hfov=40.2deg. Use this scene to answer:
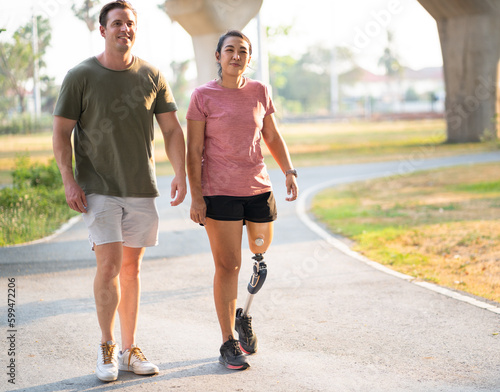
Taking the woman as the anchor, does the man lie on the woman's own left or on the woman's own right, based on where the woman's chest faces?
on the woman's own right

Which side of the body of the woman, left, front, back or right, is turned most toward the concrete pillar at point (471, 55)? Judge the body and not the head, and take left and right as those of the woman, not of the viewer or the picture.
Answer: back

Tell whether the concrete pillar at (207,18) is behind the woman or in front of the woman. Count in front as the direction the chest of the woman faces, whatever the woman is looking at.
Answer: behind

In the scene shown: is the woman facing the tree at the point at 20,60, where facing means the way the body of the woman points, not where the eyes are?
no

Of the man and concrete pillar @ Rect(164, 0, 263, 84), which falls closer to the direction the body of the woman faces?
the man

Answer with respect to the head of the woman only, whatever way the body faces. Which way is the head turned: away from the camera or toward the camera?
toward the camera

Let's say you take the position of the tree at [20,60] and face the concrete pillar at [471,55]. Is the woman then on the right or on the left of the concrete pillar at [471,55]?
right

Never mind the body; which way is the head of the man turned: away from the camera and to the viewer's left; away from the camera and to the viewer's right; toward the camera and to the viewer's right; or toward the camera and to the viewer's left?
toward the camera and to the viewer's right

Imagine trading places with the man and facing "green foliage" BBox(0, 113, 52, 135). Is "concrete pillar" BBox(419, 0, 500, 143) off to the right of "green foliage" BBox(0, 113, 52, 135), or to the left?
right

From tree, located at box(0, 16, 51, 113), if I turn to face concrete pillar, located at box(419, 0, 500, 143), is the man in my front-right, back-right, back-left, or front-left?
front-right

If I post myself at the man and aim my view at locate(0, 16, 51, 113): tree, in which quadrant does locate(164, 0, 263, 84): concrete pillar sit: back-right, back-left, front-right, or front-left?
front-right

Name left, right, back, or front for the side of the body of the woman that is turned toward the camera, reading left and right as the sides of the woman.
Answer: front

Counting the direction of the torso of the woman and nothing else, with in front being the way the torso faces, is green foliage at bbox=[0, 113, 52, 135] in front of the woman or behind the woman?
behind

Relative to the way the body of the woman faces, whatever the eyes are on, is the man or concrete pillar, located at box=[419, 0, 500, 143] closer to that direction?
the man

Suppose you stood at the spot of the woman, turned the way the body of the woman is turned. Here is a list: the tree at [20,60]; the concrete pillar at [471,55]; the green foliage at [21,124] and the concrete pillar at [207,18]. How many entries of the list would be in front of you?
0
